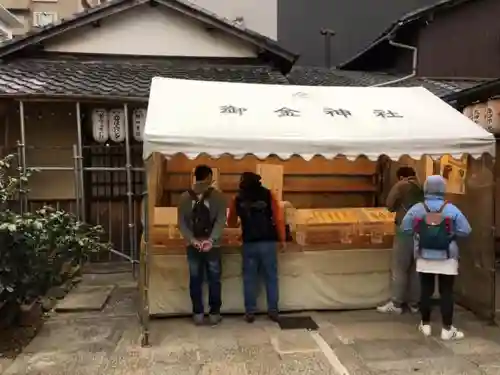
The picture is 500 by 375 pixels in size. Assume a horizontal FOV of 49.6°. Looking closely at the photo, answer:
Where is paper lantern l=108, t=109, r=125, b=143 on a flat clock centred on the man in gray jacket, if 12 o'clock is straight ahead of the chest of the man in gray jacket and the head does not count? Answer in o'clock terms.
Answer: The paper lantern is roughly at 11 o'clock from the man in gray jacket.

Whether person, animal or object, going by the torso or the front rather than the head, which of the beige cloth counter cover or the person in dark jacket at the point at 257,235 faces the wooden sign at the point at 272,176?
the person in dark jacket

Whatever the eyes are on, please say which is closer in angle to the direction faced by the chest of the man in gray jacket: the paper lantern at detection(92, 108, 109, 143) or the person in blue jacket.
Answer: the paper lantern

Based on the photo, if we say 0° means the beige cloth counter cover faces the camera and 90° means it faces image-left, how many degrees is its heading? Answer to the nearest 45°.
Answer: approximately 0°

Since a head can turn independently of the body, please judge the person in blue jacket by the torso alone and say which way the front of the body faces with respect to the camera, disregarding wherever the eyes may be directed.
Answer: away from the camera

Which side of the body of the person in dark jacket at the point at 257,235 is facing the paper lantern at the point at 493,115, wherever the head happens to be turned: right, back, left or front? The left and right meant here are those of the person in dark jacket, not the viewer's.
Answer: right

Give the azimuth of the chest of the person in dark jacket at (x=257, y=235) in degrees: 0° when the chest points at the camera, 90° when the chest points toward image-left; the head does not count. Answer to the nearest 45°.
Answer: approximately 180°

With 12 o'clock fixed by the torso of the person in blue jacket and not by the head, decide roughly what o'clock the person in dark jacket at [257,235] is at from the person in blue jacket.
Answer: The person in dark jacket is roughly at 9 o'clock from the person in blue jacket.

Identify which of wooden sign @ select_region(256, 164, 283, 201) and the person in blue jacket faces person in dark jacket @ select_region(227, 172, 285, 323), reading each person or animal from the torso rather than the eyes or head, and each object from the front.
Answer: the wooden sign

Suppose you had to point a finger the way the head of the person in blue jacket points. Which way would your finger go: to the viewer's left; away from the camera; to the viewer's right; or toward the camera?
away from the camera

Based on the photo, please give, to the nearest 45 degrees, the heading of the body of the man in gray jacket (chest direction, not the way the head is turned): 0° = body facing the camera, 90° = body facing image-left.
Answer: approximately 180°

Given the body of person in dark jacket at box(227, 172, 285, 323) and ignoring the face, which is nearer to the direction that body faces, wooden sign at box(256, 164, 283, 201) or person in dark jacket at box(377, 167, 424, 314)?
the wooden sign

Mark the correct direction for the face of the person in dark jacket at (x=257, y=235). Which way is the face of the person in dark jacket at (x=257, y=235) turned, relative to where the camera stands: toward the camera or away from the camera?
away from the camera

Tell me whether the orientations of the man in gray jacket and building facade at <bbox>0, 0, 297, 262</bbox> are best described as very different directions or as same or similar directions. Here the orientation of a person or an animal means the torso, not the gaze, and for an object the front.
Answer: very different directions

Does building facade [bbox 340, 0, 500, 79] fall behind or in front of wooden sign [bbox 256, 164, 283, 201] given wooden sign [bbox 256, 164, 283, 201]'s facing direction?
behind
